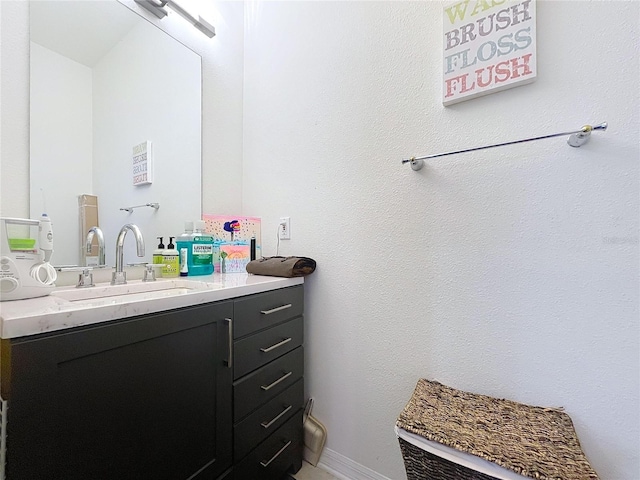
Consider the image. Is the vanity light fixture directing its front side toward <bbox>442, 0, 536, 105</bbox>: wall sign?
yes

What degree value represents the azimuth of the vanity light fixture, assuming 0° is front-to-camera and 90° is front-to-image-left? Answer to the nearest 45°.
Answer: approximately 315°
